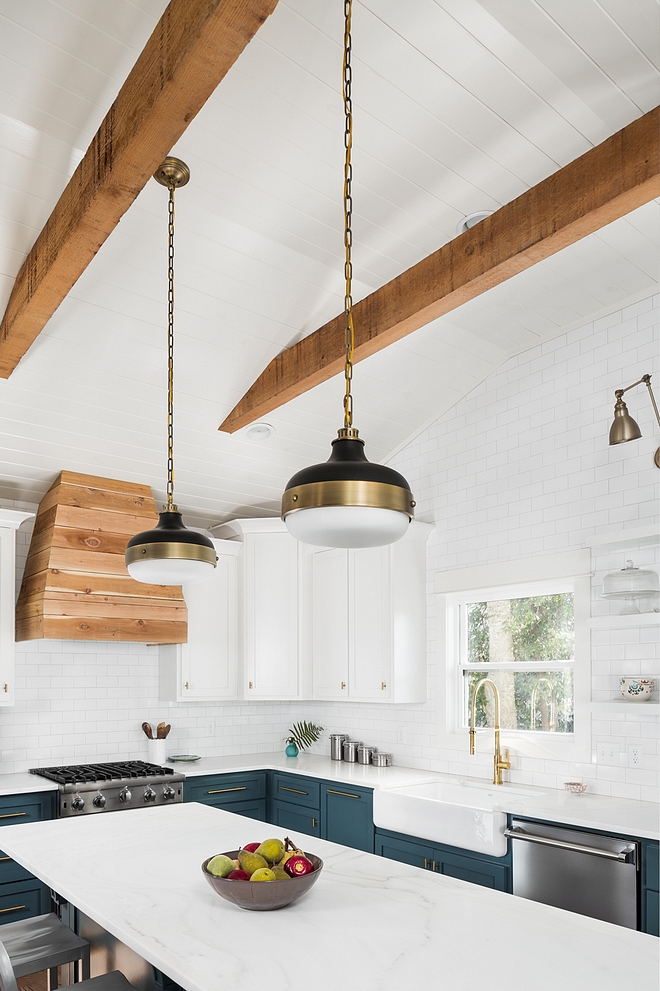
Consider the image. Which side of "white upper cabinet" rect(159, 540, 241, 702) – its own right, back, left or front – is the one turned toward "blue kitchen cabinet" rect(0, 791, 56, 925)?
right

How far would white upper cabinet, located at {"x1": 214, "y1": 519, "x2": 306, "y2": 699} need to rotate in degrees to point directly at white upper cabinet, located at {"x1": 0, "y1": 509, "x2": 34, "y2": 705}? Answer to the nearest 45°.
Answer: approximately 45° to its right

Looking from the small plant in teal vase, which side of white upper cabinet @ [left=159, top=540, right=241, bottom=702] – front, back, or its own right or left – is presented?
left
